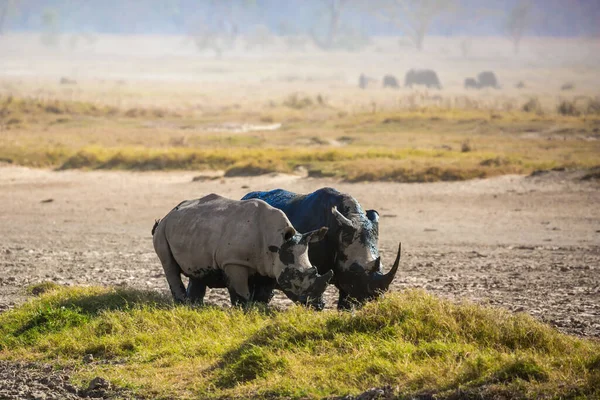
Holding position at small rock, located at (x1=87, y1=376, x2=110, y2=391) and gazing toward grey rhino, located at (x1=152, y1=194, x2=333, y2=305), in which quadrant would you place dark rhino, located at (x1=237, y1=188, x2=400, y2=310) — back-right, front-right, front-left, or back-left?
front-right

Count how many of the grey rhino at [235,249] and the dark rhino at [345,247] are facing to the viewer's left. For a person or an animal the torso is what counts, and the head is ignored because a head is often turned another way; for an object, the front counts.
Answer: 0

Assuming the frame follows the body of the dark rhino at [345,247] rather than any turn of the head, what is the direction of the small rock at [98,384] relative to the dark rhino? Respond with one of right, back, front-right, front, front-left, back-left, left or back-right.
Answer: right

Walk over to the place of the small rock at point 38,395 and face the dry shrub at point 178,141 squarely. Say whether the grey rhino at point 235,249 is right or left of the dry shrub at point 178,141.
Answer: right

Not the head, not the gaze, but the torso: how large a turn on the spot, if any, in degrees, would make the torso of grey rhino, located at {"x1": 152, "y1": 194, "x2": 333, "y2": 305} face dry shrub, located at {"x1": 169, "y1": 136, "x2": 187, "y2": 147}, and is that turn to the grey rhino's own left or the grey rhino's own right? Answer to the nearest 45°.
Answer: approximately 135° to the grey rhino's own left

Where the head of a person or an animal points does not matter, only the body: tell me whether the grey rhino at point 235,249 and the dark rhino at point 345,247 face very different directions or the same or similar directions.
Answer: same or similar directions

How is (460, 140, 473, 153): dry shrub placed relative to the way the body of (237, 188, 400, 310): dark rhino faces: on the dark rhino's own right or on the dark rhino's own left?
on the dark rhino's own left

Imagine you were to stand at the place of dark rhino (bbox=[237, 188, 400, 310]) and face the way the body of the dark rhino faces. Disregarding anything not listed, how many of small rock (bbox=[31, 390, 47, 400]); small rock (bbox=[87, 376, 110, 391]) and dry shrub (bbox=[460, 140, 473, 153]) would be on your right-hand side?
2

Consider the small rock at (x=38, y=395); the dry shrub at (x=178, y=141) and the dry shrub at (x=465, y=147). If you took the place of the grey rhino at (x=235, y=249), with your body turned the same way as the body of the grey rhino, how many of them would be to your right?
1

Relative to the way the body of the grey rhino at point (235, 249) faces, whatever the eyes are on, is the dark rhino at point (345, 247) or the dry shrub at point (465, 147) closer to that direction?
the dark rhino

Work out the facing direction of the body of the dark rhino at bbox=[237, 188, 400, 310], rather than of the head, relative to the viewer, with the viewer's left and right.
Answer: facing the viewer and to the right of the viewer
